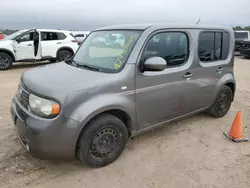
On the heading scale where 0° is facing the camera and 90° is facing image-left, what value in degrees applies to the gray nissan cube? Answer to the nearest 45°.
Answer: approximately 45°

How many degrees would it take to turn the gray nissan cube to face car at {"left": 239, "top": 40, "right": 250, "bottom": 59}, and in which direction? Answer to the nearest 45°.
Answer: approximately 180°

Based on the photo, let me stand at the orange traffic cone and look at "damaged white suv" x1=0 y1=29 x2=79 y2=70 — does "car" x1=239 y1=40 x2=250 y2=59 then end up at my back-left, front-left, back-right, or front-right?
front-right

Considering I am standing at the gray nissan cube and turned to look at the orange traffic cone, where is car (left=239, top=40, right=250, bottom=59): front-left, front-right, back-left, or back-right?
front-left

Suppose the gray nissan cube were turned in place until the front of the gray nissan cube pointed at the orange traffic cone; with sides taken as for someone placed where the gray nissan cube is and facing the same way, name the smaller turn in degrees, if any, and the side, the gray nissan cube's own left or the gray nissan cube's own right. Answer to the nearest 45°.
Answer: approximately 135° to the gray nissan cube's own left

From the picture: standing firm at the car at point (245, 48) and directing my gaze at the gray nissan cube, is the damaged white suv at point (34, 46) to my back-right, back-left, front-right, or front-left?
front-right

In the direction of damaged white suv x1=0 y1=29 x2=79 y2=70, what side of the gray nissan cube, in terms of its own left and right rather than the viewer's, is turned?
right
